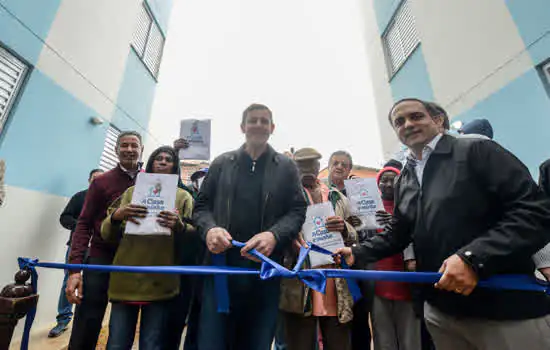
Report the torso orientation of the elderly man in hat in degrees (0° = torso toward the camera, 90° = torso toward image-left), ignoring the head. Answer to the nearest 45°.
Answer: approximately 0°

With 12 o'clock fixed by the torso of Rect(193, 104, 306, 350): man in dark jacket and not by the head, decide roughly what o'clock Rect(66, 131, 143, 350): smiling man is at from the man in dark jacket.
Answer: The smiling man is roughly at 4 o'clock from the man in dark jacket.

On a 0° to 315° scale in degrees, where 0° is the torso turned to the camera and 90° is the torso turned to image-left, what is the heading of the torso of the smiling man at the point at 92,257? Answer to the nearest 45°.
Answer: approximately 315°

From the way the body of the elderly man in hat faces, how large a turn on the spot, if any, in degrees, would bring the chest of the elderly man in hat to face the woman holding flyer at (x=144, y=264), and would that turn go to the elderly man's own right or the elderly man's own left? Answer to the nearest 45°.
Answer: approximately 45° to the elderly man's own right

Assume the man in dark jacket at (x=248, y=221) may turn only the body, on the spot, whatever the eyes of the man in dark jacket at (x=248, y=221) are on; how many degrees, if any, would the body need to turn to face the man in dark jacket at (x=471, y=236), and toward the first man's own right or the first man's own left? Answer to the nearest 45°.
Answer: approximately 90° to the first man's own left

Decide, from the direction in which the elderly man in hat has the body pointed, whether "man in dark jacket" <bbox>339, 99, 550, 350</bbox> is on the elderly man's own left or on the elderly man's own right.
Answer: on the elderly man's own left

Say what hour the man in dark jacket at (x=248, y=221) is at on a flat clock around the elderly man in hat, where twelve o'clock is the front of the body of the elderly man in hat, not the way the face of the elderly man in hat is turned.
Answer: The man in dark jacket is roughly at 1 o'clock from the elderly man in hat.

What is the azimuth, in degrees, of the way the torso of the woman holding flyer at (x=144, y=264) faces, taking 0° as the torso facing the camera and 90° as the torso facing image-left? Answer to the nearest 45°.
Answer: approximately 0°
